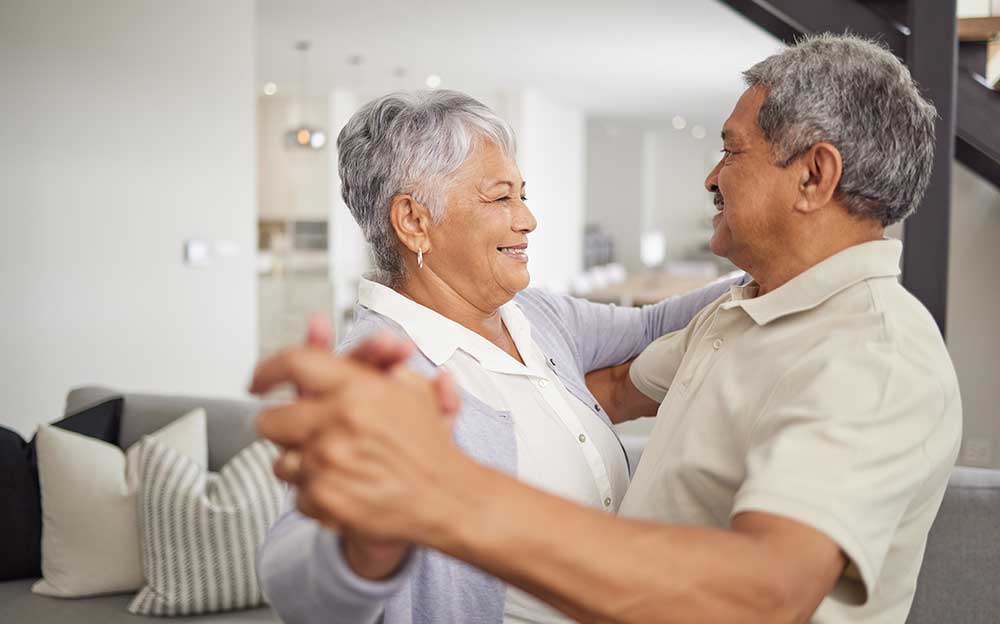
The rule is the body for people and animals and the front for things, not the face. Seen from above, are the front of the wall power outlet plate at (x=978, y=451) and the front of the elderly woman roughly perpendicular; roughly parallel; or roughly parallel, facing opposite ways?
roughly perpendicular

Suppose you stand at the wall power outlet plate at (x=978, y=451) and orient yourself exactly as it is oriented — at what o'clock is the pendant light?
The pendant light is roughly at 4 o'clock from the wall power outlet plate.

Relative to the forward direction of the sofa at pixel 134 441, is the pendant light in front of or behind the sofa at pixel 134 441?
behind

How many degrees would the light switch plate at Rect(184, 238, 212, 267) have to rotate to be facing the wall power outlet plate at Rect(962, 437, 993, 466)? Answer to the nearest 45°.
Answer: approximately 45° to its left

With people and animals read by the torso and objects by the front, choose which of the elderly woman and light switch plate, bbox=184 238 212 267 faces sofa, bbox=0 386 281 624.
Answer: the light switch plate

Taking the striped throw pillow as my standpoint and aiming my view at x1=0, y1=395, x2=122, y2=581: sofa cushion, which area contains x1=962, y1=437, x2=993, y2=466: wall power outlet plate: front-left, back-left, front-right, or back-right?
back-right

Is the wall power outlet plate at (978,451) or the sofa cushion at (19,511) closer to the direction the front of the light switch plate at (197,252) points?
the sofa cushion

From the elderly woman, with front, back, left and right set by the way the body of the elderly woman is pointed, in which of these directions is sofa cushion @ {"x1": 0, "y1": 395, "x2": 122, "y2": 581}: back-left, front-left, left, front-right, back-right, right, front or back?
back

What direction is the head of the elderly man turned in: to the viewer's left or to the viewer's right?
to the viewer's left

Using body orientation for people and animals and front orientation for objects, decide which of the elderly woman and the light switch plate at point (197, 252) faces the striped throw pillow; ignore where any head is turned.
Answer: the light switch plate

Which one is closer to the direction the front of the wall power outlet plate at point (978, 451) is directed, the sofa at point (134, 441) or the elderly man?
the elderly man

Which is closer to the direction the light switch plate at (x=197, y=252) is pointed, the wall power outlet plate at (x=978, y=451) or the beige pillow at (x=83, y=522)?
the beige pillow

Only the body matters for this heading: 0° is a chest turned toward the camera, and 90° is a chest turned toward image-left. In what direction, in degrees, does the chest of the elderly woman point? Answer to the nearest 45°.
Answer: approximately 315°

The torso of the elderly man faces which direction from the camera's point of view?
to the viewer's left

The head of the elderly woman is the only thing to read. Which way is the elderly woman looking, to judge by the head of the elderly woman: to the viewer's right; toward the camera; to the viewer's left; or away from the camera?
to the viewer's right
